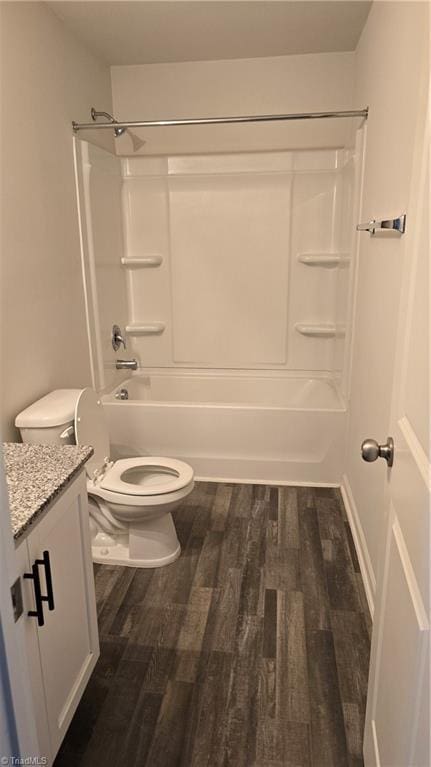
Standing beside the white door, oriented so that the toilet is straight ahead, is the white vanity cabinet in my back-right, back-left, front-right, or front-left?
front-left

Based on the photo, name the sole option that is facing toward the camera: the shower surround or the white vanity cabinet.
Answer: the shower surround

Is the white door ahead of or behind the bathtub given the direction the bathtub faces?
ahead

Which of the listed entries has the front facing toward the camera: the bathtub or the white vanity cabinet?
the bathtub

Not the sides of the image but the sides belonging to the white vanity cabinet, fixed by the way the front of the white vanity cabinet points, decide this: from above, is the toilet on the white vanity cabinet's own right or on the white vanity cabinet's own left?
on the white vanity cabinet's own left

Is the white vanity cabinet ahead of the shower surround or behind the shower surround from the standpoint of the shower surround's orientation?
ahead

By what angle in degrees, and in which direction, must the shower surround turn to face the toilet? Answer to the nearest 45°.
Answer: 0° — it already faces it

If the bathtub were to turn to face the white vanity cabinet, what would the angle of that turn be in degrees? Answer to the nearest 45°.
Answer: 0° — it already faces it

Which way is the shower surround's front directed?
toward the camera

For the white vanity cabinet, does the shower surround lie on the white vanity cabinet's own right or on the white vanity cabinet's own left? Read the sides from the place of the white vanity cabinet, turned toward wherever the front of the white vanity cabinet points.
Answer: on the white vanity cabinet's own left

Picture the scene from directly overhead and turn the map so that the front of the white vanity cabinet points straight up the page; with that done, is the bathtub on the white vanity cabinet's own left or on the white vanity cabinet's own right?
on the white vanity cabinet's own left

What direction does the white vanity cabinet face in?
to the viewer's right

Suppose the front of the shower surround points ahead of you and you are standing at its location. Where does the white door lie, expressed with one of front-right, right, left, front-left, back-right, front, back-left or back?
front

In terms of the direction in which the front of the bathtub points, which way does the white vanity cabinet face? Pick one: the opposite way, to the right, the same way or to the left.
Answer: to the left

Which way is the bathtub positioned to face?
toward the camera
